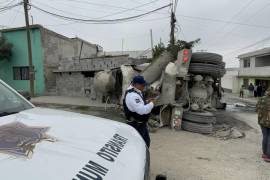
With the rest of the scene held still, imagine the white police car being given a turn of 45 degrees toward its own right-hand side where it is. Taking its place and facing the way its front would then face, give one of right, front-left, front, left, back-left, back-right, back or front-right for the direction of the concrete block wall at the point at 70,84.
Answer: back

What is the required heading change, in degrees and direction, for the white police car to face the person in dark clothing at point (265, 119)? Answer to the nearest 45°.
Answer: approximately 90° to its left

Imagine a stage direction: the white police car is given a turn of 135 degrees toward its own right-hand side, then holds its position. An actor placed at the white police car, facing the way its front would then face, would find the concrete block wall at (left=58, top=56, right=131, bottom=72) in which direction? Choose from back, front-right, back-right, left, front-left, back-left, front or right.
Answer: right

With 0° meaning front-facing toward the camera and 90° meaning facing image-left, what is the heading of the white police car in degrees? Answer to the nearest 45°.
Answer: approximately 315°

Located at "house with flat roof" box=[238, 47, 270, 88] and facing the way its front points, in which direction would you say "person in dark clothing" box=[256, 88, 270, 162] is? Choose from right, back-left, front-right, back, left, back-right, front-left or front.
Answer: front-left

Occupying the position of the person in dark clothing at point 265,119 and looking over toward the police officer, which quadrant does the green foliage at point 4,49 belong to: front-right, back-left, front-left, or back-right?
front-right

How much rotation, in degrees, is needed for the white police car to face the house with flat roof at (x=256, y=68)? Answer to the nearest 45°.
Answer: approximately 90° to its left

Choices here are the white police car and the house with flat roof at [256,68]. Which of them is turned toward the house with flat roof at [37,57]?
the house with flat roof at [256,68]

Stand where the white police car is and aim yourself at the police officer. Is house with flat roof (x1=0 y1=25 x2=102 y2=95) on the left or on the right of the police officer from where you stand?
left

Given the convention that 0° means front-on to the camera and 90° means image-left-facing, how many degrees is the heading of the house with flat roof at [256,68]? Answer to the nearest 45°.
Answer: approximately 45°

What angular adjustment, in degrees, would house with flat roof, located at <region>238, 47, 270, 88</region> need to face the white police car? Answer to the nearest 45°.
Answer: approximately 45° to its left
